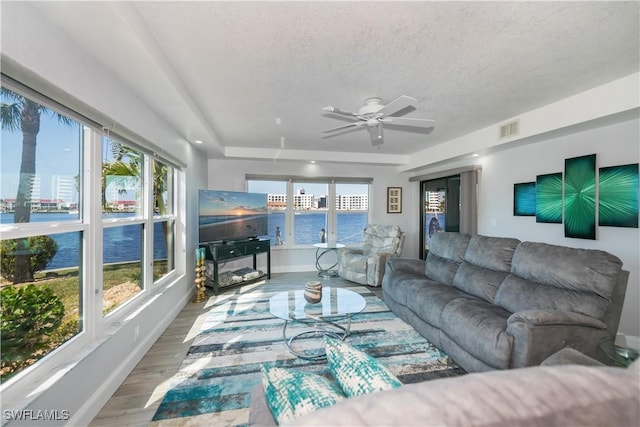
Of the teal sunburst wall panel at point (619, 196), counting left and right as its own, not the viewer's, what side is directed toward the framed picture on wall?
right

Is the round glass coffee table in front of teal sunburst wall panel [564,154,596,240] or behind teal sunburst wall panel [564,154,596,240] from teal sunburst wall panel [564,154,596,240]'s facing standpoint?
in front

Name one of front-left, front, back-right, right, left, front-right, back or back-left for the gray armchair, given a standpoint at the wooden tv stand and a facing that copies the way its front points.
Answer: front-left

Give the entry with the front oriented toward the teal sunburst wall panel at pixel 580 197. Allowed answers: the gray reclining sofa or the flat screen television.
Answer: the flat screen television

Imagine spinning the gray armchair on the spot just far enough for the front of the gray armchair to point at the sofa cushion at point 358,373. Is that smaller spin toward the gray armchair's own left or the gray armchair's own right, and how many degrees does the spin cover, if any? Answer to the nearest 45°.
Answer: approximately 45° to the gray armchair's own left

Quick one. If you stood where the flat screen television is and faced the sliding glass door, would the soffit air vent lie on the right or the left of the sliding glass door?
right

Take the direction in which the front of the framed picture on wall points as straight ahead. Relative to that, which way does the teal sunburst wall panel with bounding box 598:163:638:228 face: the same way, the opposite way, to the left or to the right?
to the right

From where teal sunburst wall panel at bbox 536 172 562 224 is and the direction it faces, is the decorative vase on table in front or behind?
in front

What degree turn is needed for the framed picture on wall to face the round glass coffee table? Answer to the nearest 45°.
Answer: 0° — it already faces it

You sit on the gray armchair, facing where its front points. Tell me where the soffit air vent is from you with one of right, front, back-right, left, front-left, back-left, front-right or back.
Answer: left

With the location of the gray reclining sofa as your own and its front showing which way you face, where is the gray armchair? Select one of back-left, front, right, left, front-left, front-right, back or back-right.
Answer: right

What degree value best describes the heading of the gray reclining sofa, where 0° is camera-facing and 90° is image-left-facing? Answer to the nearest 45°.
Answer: approximately 45°
